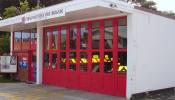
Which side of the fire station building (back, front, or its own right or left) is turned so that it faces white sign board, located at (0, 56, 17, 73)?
right

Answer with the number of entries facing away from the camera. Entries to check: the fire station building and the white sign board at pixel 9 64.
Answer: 0

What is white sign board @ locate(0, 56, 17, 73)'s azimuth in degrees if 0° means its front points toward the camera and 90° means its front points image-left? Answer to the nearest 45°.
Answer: approximately 0°

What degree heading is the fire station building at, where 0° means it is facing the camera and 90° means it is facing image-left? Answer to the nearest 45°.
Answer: approximately 45°
